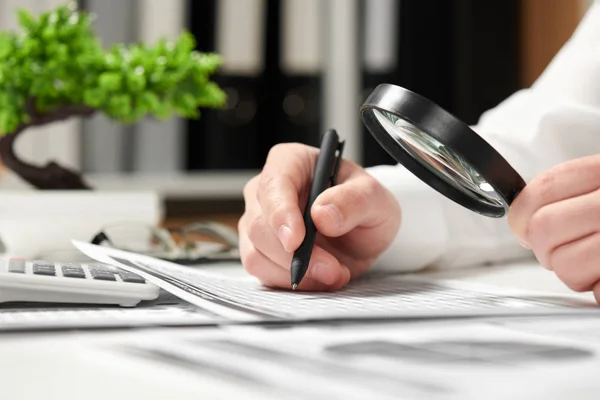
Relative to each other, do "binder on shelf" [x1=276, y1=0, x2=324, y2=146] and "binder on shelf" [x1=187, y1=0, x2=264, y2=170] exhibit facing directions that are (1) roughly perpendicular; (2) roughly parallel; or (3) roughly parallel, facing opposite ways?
roughly parallel

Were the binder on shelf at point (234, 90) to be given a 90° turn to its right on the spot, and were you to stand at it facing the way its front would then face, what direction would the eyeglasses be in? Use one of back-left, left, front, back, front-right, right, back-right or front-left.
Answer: left

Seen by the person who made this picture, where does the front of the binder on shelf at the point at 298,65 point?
facing the viewer

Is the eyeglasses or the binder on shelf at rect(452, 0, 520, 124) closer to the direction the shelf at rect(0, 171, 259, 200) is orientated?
the eyeglasses

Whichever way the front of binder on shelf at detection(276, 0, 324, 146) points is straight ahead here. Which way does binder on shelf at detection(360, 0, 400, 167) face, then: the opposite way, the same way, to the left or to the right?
the same way

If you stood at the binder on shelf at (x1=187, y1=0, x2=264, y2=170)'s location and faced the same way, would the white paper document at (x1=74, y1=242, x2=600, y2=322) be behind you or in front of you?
in front

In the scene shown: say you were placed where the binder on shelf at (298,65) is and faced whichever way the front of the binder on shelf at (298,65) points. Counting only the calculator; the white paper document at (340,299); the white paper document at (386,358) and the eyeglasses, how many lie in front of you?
4

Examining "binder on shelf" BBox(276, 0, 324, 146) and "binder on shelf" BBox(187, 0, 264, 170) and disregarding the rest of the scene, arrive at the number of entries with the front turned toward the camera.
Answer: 2

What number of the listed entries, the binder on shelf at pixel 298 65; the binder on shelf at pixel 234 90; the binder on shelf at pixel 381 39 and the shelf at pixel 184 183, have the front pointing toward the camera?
4

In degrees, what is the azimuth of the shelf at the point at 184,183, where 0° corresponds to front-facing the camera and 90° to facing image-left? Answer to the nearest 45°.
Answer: approximately 0°

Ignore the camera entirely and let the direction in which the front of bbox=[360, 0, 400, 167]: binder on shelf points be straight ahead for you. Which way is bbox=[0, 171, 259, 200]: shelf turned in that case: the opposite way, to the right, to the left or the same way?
the same way

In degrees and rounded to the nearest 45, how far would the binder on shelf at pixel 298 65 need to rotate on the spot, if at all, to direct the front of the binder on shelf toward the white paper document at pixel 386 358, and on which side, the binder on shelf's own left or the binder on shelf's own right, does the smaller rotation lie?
0° — it already faces it

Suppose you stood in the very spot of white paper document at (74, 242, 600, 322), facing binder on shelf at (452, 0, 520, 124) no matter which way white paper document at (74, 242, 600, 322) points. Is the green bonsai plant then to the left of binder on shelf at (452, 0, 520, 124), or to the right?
left

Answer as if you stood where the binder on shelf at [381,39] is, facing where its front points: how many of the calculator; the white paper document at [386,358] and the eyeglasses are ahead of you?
3

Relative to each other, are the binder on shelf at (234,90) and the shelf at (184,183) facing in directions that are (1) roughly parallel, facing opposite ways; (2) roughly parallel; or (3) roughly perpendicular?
roughly parallel
